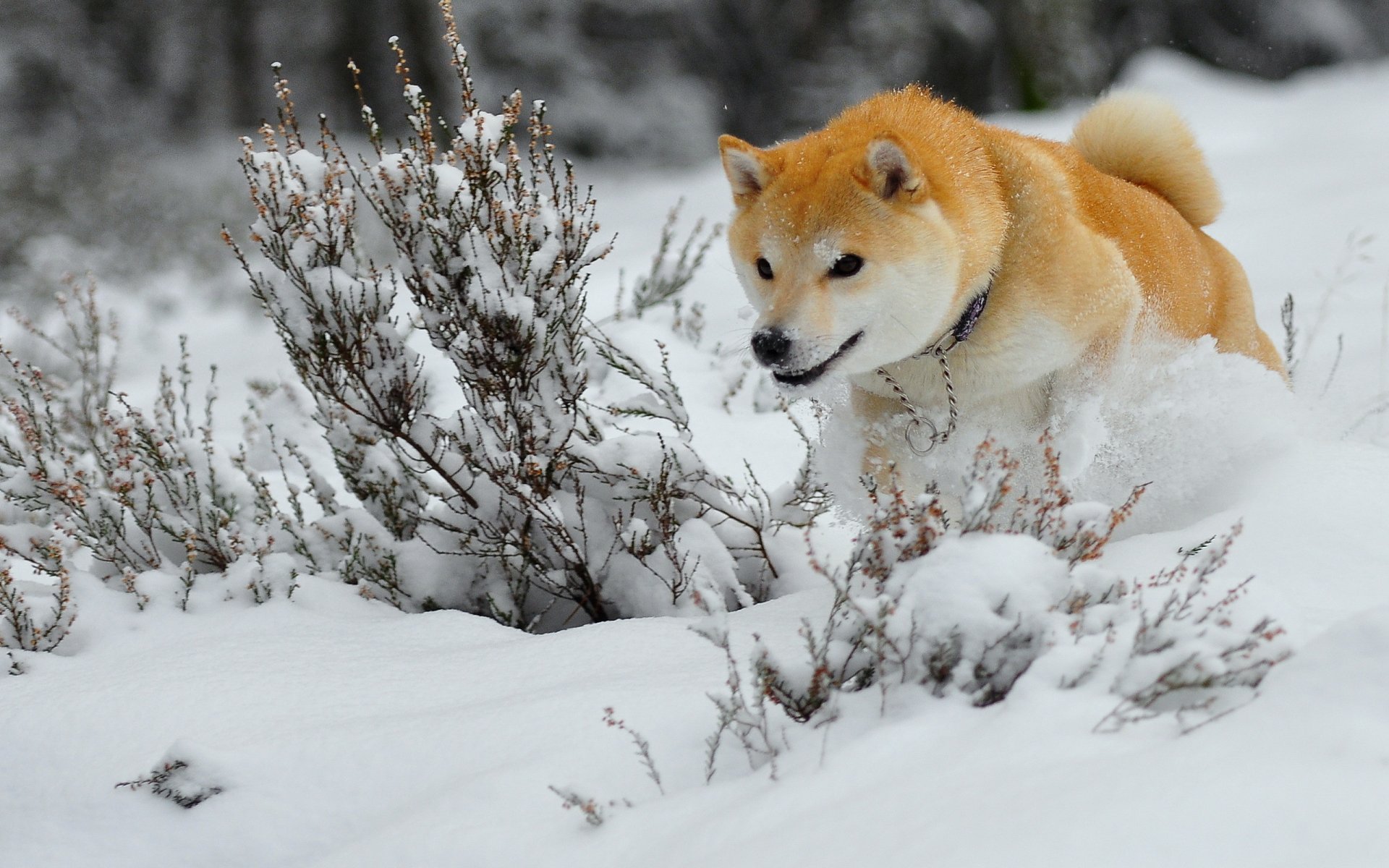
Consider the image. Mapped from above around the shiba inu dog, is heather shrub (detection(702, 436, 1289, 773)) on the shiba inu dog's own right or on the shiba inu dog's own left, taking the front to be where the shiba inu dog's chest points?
on the shiba inu dog's own left

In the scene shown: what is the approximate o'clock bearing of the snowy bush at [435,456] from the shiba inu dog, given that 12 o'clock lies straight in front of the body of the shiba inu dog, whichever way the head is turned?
The snowy bush is roughly at 1 o'clock from the shiba inu dog.

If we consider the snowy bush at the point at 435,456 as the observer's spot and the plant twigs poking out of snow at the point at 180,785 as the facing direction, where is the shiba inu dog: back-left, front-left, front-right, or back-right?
back-left

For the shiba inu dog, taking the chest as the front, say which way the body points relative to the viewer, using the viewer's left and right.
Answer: facing the viewer and to the left of the viewer

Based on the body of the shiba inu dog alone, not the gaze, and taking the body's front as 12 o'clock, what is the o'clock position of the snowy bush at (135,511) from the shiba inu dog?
The snowy bush is roughly at 1 o'clock from the shiba inu dog.

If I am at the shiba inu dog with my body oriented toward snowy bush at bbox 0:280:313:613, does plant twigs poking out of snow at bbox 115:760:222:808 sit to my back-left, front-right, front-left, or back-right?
front-left

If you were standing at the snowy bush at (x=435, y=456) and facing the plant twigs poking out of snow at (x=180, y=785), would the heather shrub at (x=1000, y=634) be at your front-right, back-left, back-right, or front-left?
front-left

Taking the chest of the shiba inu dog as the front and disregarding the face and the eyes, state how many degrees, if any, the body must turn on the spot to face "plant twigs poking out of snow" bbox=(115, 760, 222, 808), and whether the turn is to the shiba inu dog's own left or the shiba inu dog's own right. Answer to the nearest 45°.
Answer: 0° — it already faces it

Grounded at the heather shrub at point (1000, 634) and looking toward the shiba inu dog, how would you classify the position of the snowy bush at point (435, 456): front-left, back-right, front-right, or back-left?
front-left

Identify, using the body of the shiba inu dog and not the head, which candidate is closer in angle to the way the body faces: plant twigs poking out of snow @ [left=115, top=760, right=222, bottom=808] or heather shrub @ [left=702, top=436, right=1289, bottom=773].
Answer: the plant twigs poking out of snow
